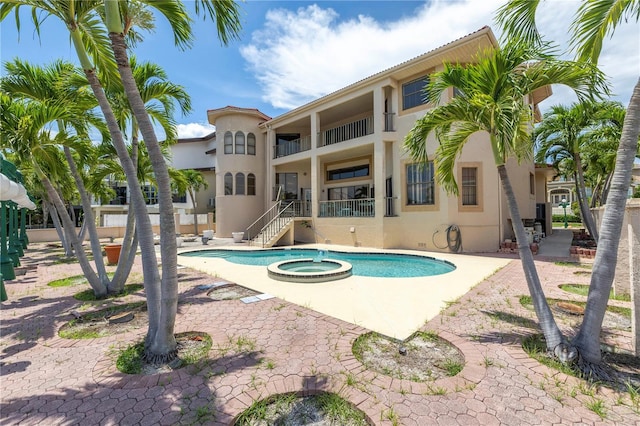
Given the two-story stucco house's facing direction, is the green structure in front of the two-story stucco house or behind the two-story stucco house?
in front

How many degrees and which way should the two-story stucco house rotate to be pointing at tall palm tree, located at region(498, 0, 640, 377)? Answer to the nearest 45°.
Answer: approximately 45° to its left

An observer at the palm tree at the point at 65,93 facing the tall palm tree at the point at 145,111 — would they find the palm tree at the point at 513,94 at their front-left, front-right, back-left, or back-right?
front-left

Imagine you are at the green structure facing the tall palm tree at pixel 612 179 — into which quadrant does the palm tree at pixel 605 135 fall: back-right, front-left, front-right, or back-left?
front-left

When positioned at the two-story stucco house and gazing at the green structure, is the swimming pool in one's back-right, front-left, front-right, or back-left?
front-left

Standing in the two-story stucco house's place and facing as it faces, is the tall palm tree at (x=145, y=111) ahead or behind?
ahead

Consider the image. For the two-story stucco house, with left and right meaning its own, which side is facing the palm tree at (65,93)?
front

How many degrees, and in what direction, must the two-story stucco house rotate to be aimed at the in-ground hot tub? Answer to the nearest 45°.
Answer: approximately 45° to its left

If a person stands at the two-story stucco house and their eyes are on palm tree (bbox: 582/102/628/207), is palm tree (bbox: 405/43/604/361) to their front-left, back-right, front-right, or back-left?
front-right
